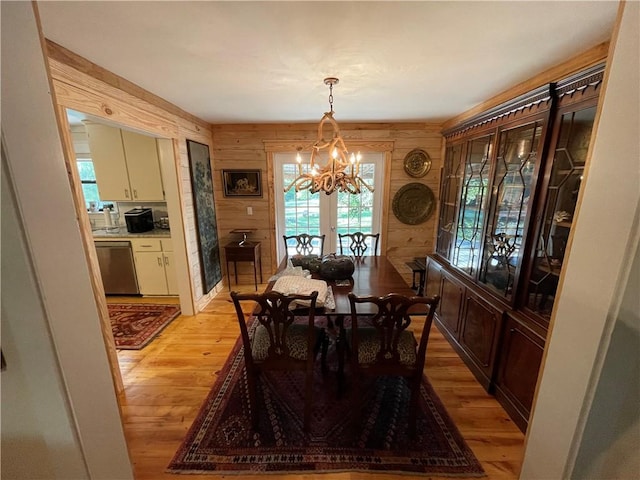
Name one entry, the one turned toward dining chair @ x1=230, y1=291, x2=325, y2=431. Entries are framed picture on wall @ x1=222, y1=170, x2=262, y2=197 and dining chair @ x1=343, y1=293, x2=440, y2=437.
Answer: the framed picture on wall

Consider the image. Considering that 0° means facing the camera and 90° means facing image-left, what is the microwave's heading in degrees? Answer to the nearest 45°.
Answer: approximately 45°

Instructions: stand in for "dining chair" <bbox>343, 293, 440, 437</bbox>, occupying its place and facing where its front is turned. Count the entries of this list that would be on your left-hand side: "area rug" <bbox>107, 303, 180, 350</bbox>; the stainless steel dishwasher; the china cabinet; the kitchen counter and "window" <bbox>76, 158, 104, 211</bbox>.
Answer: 4

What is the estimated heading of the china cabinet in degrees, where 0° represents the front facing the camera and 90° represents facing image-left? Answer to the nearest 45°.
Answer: approximately 45°

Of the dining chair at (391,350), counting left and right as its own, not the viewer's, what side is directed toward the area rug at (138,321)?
left

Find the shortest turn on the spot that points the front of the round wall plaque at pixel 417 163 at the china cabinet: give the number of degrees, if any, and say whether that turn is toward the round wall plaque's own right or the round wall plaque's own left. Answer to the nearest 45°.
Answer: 0° — it already faces it

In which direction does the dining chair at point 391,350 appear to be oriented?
away from the camera

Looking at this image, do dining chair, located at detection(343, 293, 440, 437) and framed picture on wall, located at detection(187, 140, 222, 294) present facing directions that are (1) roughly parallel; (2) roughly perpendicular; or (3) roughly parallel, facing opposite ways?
roughly perpendicular

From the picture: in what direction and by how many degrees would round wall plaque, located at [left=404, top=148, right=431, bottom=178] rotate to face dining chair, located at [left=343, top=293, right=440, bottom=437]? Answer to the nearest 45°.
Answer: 0° — it already faces it

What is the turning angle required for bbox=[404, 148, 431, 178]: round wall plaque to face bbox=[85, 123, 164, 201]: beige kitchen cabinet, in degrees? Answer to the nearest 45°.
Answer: approximately 45° to its right

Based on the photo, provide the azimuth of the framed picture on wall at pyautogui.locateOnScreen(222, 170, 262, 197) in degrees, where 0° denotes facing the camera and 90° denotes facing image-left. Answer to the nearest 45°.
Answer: approximately 0°

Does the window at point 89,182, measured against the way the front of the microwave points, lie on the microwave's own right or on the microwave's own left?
on the microwave's own right

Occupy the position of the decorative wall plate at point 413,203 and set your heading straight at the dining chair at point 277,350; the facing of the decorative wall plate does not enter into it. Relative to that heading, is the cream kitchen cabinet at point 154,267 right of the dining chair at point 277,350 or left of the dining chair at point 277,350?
right

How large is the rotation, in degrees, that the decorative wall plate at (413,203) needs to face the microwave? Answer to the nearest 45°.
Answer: approximately 45° to its right

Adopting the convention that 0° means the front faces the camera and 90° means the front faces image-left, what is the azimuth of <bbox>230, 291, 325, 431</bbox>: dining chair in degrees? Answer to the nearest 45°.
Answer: approximately 180°

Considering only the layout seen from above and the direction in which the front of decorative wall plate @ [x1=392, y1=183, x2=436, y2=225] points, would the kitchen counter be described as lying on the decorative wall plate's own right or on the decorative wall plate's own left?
on the decorative wall plate's own right
